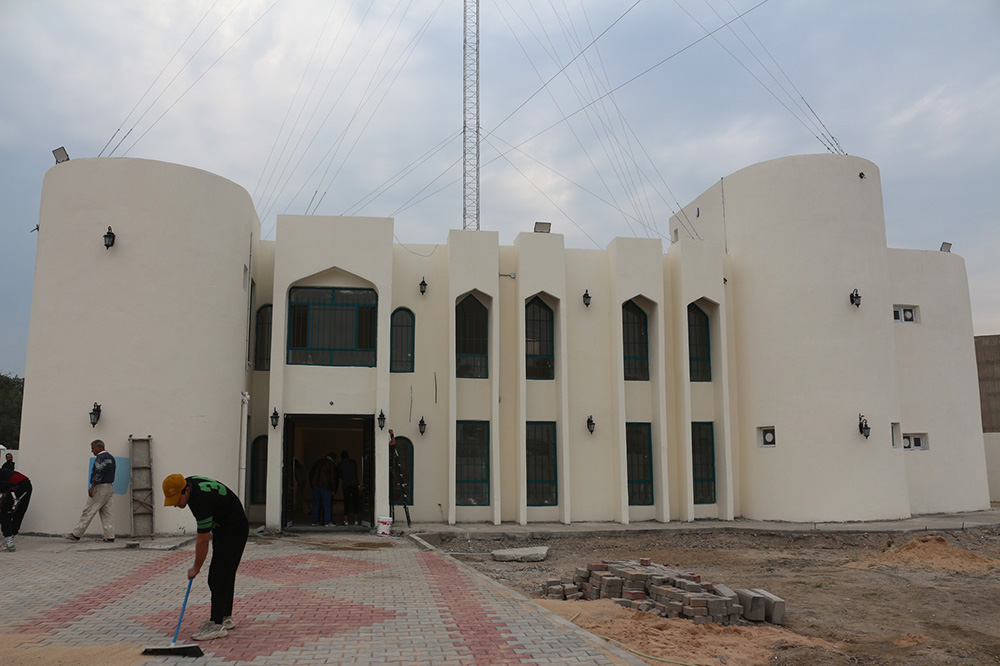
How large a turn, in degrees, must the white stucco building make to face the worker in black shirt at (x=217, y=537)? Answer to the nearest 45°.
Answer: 0° — it already faces them

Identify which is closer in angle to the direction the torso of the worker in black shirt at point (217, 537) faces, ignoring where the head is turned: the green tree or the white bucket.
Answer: the green tree

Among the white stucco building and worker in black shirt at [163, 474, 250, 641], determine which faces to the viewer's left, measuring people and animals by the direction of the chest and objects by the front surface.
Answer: the worker in black shirt

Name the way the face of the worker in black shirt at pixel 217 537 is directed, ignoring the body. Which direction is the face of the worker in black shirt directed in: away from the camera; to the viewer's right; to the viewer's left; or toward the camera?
to the viewer's left

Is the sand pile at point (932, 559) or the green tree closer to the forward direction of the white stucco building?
the sand pile

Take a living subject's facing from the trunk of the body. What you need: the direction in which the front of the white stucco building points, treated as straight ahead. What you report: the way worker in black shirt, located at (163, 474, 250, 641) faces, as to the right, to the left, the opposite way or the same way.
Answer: to the right

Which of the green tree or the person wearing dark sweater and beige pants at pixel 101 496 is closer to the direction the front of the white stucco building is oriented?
the person wearing dark sweater and beige pants

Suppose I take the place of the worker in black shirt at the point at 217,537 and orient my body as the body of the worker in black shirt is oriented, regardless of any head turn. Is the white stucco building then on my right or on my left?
on my right

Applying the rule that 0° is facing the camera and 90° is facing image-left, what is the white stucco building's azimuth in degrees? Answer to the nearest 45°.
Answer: approximately 0°

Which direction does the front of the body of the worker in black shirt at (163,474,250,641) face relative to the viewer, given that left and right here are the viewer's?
facing to the left of the viewer

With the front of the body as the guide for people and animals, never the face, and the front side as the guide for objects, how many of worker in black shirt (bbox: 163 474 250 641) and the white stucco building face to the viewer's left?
1
